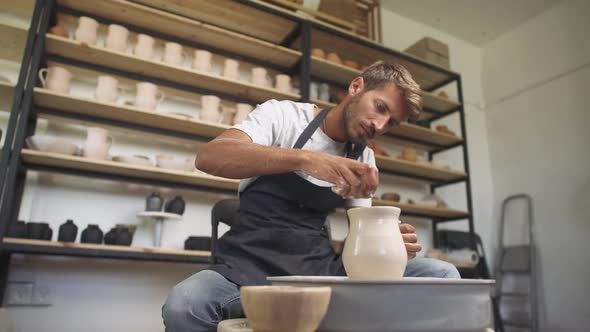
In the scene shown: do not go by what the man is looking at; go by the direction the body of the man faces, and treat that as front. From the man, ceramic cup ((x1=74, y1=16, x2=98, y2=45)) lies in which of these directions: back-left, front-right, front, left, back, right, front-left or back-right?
back

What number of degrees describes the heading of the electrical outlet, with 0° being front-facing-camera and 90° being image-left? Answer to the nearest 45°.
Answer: approximately 0°

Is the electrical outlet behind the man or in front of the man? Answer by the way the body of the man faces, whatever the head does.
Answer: behind

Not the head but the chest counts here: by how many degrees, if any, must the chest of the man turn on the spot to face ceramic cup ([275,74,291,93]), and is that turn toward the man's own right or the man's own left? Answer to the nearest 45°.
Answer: approximately 135° to the man's own left

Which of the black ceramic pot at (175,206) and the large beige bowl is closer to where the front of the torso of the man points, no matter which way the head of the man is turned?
the large beige bowl

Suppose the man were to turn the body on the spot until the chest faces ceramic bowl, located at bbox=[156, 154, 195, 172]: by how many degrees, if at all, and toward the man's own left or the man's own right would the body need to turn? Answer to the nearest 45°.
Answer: approximately 180°

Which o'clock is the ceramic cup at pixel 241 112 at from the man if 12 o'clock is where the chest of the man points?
The ceramic cup is roughly at 7 o'clock from the man.

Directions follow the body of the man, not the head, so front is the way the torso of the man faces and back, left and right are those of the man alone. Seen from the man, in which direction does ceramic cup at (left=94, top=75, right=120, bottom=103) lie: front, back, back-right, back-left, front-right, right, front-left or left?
back

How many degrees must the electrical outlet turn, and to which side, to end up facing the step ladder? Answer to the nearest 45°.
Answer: approximately 90° to its left

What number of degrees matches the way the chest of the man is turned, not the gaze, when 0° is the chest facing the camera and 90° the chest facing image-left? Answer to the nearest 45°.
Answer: approximately 315°
